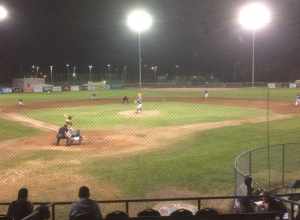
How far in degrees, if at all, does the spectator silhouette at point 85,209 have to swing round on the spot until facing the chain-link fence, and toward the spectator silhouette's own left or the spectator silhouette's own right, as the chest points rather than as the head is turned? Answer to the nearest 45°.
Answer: approximately 45° to the spectator silhouette's own right

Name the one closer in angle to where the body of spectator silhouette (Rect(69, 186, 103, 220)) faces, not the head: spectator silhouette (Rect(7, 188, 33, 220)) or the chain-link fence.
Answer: the chain-link fence

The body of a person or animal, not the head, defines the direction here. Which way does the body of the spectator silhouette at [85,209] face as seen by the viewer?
away from the camera

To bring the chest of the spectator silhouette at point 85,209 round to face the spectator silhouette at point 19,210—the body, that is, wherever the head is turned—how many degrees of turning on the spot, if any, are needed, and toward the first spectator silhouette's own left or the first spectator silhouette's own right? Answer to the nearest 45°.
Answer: approximately 90° to the first spectator silhouette's own left
